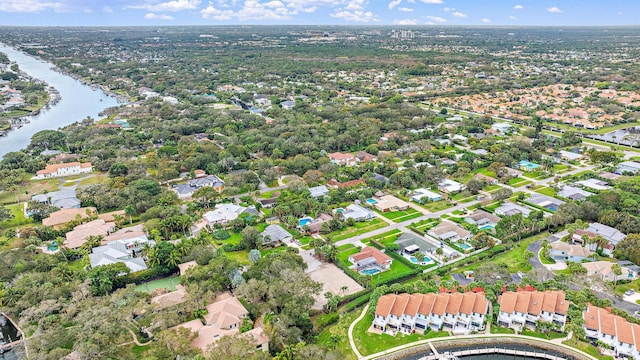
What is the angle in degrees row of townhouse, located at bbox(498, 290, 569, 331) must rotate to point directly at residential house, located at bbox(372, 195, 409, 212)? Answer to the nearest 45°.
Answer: approximately 135° to its right

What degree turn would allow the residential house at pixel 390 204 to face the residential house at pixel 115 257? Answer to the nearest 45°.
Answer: approximately 90° to its right

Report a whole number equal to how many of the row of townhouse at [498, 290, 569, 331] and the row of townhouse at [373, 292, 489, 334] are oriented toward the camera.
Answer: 2

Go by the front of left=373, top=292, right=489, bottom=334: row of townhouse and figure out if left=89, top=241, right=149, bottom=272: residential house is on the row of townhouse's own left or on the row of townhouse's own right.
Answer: on the row of townhouse's own right

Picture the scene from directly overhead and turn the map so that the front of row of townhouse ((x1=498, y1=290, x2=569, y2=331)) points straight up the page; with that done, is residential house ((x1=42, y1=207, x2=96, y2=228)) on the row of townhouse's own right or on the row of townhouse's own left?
on the row of townhouse's own right

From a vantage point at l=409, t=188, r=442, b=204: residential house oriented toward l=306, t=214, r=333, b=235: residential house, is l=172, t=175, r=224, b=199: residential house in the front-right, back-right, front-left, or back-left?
front-right

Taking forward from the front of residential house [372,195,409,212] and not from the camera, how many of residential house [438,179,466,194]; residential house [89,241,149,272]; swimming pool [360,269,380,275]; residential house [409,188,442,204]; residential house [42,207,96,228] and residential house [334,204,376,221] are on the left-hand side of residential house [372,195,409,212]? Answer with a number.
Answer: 2

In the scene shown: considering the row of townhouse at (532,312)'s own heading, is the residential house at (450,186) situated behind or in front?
behind

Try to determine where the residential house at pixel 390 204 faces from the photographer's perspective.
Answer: facing the viewer and to the right of the viewer

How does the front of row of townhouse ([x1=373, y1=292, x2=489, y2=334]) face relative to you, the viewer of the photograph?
facing the viewer
